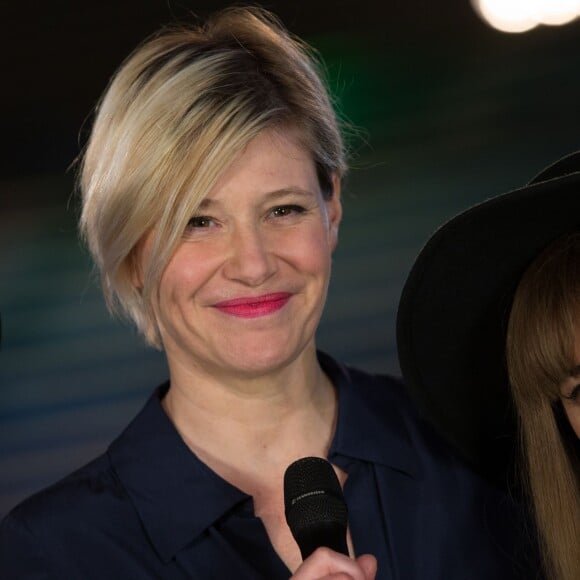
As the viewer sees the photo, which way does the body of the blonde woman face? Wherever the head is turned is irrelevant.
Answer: toward the camera
